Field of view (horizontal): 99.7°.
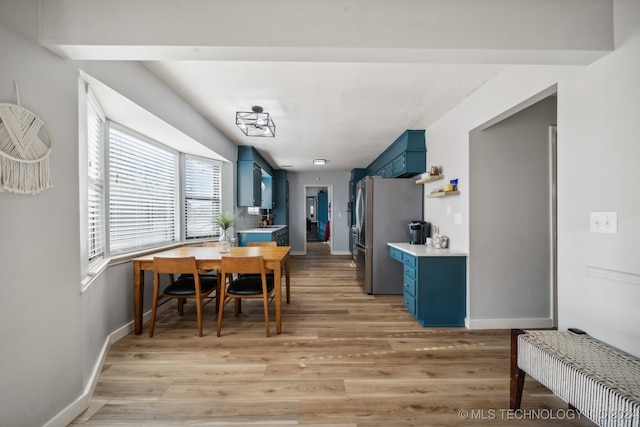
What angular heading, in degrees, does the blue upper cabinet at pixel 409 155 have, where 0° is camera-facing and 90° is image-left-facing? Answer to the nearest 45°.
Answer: approximately 90°

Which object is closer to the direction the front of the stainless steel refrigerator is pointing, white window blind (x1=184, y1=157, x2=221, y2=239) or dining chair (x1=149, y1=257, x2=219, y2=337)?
the white window blind

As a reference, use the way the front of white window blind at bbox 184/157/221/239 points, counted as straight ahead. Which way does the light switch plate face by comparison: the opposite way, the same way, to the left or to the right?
the opposite way

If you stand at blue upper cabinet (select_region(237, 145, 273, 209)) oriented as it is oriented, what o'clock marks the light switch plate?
The light switch plate is roughly at 2 o'clock from the blue upper cabinet.

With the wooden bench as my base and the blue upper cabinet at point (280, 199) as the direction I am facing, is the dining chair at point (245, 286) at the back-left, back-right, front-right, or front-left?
front-left

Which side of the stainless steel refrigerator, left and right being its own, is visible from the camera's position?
left

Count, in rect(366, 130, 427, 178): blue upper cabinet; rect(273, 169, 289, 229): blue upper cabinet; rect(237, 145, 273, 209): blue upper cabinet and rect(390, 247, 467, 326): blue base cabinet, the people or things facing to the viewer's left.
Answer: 2

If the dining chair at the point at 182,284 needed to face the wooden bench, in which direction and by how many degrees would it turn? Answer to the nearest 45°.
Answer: approximately 90° to its right

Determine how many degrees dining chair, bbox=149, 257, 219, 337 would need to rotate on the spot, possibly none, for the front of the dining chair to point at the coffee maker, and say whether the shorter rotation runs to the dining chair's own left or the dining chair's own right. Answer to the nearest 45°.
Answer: approximately 45° to the dining chair's own right

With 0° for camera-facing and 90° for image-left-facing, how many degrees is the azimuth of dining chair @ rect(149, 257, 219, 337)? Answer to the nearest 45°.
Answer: approximately 225°

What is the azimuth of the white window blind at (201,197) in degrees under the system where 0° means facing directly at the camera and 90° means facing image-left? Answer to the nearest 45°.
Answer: approximately 315°

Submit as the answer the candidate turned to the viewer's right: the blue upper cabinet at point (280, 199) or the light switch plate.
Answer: the blue upper cabinet

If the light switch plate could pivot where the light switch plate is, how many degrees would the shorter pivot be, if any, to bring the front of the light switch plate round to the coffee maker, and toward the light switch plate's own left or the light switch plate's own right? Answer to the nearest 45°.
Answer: approximately 90° to the light switch plate's own right

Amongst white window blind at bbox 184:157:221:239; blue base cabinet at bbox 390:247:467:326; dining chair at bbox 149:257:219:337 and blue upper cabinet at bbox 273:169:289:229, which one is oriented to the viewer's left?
the blue base cabinet

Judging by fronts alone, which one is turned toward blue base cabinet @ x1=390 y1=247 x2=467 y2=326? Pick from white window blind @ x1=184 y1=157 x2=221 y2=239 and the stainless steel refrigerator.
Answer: the white window blind

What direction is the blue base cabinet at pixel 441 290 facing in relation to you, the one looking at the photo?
facing to the left of the viewer

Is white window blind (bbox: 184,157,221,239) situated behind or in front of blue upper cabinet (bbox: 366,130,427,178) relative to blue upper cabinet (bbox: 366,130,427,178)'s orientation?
in front

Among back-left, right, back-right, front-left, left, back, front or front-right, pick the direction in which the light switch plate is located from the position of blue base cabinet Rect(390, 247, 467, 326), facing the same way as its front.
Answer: back-left
